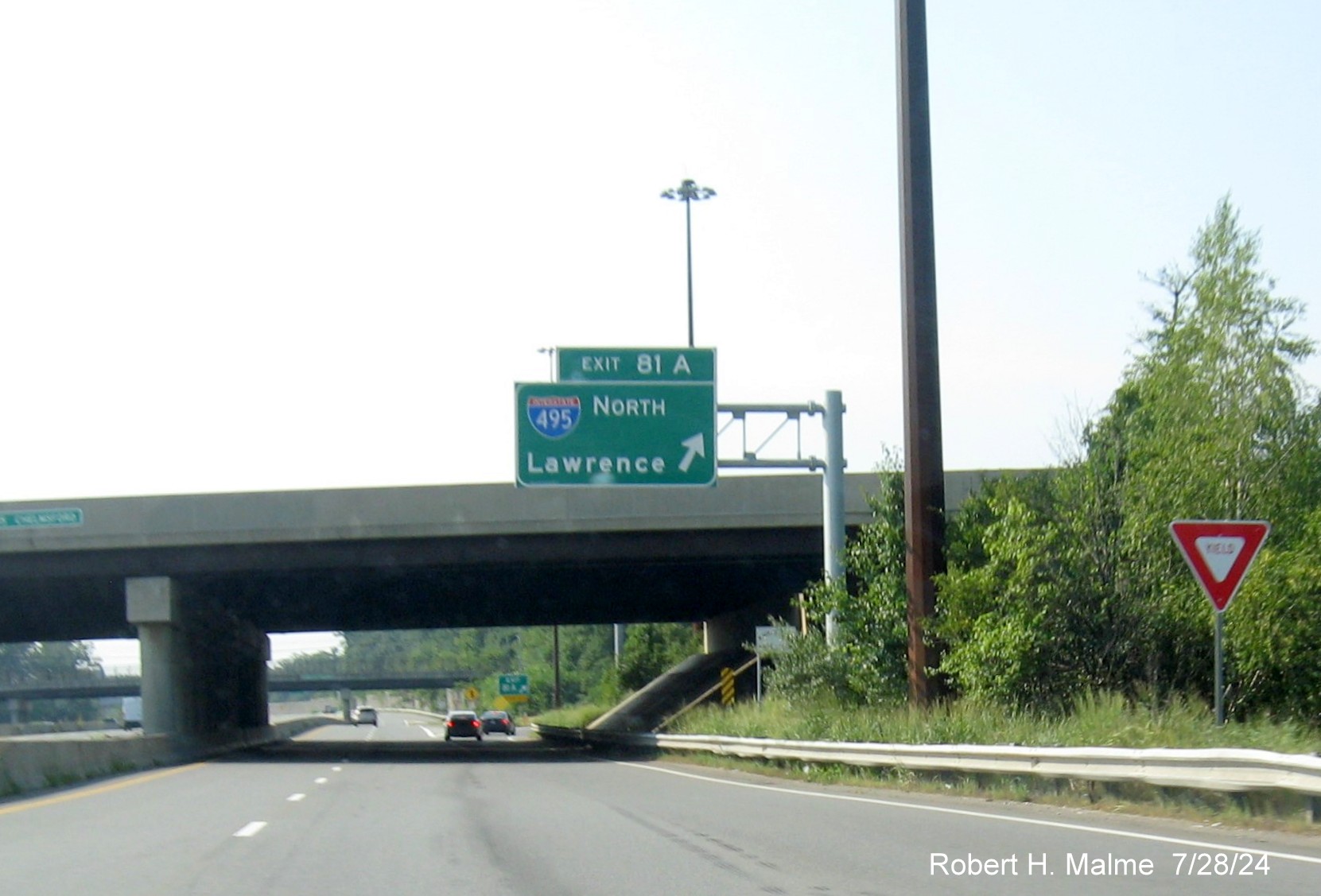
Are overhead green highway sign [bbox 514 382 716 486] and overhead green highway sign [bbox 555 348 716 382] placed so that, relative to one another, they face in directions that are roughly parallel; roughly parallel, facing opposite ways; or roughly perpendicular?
roughly parallel

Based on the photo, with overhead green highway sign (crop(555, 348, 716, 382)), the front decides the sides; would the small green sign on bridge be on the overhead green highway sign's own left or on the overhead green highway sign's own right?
on the overhead green highway sign's own right

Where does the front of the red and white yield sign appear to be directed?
toward the camera

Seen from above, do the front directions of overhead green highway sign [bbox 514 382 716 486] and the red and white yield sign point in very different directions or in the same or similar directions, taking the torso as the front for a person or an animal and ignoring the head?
same or similar directions

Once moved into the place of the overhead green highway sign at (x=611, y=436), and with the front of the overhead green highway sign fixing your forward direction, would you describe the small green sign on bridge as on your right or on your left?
on your right

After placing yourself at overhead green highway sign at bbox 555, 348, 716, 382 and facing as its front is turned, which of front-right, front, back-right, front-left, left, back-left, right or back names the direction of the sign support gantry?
left

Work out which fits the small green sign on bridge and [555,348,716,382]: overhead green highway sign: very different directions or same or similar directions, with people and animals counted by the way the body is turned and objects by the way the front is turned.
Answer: same or similar directions

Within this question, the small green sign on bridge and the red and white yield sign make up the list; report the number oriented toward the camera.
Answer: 2

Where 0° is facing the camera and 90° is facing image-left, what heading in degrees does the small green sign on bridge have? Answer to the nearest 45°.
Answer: approximately 0°

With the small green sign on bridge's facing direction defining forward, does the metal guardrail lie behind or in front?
in front

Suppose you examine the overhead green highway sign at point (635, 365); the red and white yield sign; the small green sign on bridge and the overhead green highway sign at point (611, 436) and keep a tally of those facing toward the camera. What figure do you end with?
4

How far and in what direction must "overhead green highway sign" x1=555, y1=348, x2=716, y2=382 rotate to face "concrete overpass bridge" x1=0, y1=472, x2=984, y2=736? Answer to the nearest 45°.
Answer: approximately 135° to its right

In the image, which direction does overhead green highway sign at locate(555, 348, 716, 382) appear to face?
toward the camera

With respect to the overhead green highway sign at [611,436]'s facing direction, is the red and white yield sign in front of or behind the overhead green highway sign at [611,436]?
in front

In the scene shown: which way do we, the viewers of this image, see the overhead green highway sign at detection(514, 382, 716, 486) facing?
facing the viewer
